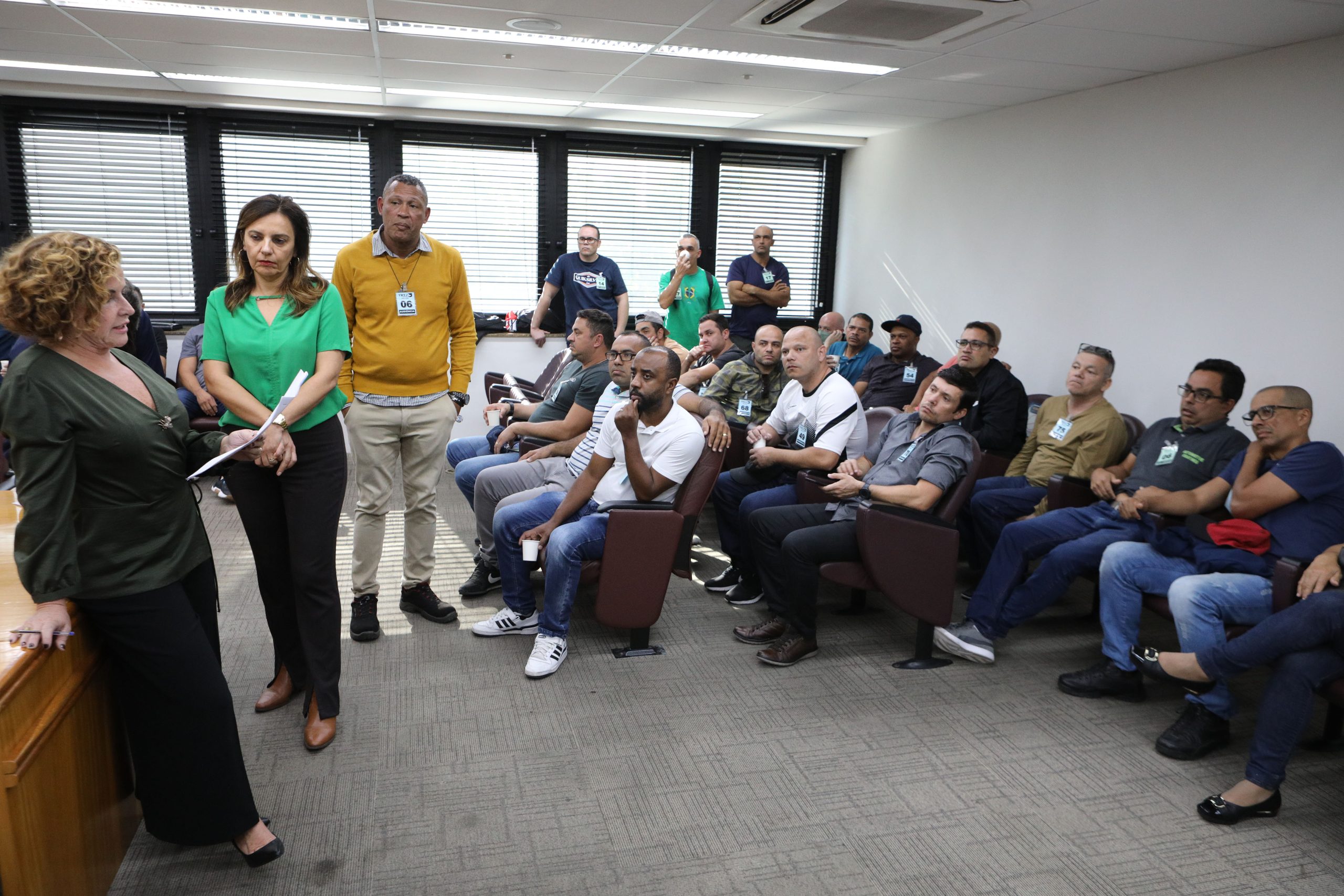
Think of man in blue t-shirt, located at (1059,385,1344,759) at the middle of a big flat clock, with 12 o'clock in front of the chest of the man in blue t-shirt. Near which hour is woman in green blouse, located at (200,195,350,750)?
The woman in green blouse is roughly at 12 o'clock from the man in blue t-shirt.

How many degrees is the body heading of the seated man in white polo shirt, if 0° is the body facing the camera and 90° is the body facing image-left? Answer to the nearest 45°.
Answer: approximately 45°

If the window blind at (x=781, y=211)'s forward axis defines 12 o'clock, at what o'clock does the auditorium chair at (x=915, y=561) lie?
The auditorium chair is roughly at 12 o'clock from the window blind.

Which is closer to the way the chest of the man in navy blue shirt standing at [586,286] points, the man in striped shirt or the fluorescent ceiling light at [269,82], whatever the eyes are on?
the man in striped shirt

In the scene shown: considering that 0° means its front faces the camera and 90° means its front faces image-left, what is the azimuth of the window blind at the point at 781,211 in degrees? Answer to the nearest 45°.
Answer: approximately 0°

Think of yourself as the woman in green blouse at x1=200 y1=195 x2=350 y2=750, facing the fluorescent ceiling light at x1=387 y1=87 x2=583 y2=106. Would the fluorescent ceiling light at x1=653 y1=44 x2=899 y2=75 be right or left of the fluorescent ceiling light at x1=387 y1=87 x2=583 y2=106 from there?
right

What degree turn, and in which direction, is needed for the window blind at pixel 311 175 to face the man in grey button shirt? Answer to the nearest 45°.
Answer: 0° — it already faces them

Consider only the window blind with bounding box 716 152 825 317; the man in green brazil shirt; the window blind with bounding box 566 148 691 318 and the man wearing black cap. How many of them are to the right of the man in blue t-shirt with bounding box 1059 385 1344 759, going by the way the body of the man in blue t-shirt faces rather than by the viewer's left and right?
4

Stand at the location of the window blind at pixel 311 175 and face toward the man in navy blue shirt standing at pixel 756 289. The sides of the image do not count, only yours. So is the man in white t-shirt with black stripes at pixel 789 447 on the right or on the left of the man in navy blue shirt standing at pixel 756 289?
right

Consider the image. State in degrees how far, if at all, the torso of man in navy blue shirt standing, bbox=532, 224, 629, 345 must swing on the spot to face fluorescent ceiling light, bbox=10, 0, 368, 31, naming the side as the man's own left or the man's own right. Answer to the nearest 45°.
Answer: approximately 45° to the man's own right

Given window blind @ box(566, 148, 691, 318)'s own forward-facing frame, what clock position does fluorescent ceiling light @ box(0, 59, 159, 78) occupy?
The fluorescent ceiling light is roughly at 2 o'clock from the window blind.

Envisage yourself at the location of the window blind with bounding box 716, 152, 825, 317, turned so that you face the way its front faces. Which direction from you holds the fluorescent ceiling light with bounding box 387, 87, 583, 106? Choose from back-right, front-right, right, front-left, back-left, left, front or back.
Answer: front-right

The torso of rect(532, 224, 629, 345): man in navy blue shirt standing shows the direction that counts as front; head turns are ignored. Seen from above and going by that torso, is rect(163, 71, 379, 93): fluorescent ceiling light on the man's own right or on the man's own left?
on the man's own right
